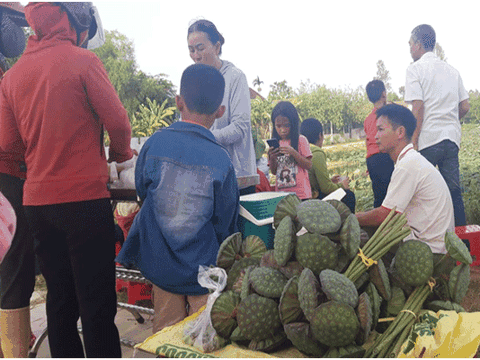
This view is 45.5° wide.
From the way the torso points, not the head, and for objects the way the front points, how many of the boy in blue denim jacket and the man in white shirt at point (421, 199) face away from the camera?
1

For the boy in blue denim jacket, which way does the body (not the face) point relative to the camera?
away from the camera

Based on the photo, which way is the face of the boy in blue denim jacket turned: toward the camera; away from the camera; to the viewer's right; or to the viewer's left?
away from the camera

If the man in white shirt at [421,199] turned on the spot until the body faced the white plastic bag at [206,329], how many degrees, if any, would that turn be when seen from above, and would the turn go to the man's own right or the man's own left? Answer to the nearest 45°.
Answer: approximately 45° to the man's own left

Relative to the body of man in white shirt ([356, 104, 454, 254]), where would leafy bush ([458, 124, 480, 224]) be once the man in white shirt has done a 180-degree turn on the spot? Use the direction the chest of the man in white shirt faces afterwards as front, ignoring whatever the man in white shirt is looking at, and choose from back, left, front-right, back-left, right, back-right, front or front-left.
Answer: left

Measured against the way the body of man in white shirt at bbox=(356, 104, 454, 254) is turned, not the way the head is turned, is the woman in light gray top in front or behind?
in front

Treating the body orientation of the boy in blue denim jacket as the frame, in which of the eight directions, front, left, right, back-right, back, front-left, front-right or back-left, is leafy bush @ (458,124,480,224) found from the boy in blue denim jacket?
front-right

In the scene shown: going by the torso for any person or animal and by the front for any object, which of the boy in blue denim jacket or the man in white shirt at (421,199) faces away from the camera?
the boy in blue denim jacket

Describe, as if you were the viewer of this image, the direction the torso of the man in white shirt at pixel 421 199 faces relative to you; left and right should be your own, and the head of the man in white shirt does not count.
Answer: facing to the left of the viewer
